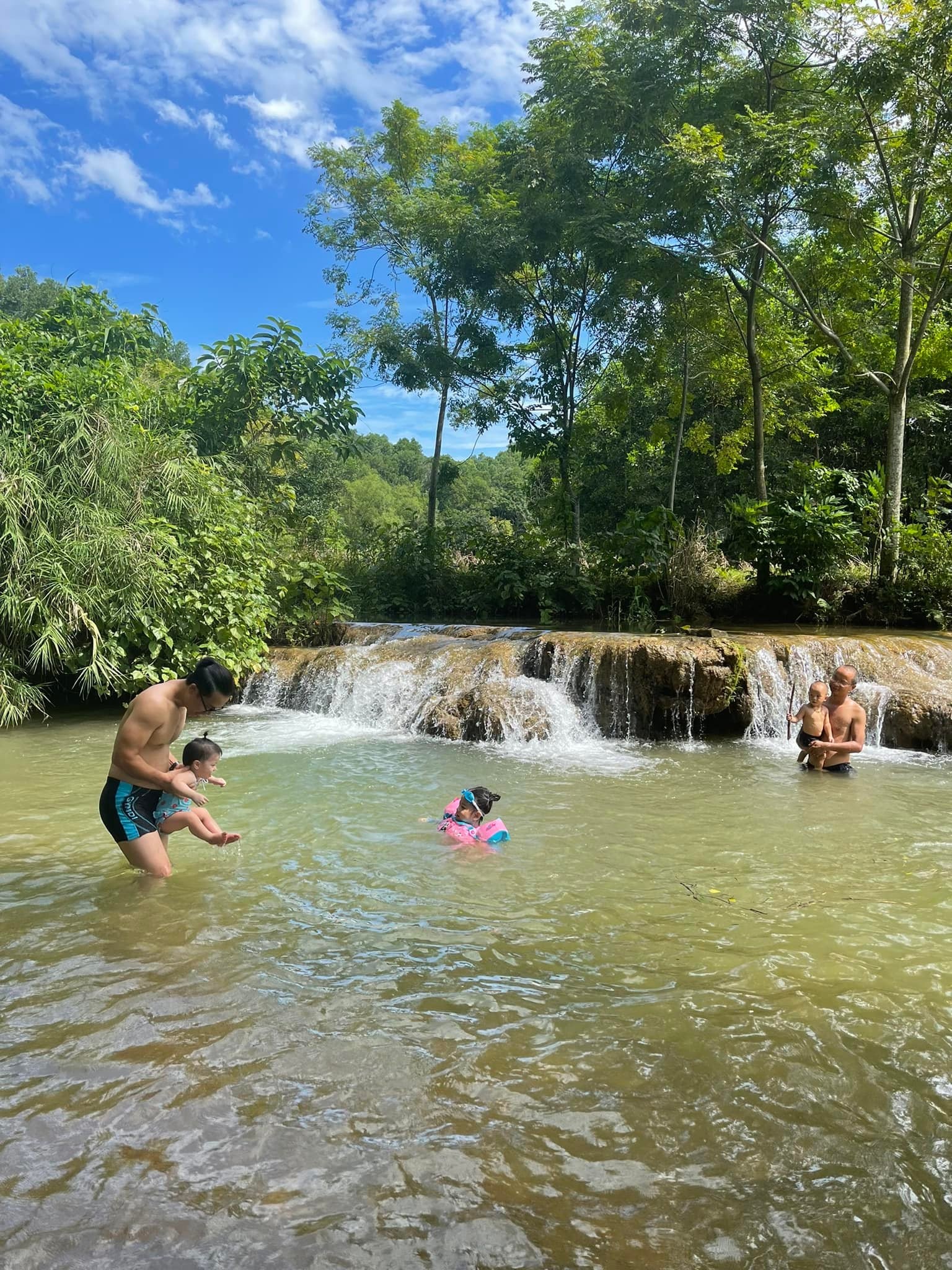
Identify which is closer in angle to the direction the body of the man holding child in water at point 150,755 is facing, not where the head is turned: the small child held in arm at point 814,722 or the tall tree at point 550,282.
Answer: the small child held in arm

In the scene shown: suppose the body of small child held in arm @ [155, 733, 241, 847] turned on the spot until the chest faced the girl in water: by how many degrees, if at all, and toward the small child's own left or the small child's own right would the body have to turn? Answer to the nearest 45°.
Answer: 0° — they already face them

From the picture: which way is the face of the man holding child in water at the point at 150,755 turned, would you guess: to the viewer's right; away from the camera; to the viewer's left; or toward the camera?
to the viewer's right

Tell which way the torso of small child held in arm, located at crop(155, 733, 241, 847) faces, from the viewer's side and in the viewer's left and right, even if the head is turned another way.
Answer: facing to the right of the viewer

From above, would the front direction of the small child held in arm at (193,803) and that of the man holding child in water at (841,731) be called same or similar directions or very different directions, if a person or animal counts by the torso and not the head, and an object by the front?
very different directions

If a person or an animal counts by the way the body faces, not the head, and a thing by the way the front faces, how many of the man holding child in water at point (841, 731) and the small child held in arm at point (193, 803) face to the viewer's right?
1

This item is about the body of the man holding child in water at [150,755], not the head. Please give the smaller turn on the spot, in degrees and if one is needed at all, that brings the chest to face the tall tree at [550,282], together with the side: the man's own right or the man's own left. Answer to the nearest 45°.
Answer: approximately 45° to the man's own left

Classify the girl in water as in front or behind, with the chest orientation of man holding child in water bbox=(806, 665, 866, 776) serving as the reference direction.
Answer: in front

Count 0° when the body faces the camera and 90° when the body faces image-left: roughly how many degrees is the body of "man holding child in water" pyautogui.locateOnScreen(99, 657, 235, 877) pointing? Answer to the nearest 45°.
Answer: approximately 270°

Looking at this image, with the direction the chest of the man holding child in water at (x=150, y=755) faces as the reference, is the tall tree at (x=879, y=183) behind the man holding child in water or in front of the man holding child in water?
in front

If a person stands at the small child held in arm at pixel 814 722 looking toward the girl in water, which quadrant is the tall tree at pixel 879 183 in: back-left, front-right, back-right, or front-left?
back-right
